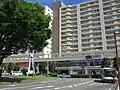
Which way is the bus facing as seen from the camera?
toward the camera

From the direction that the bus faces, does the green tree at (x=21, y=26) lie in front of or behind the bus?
in front
